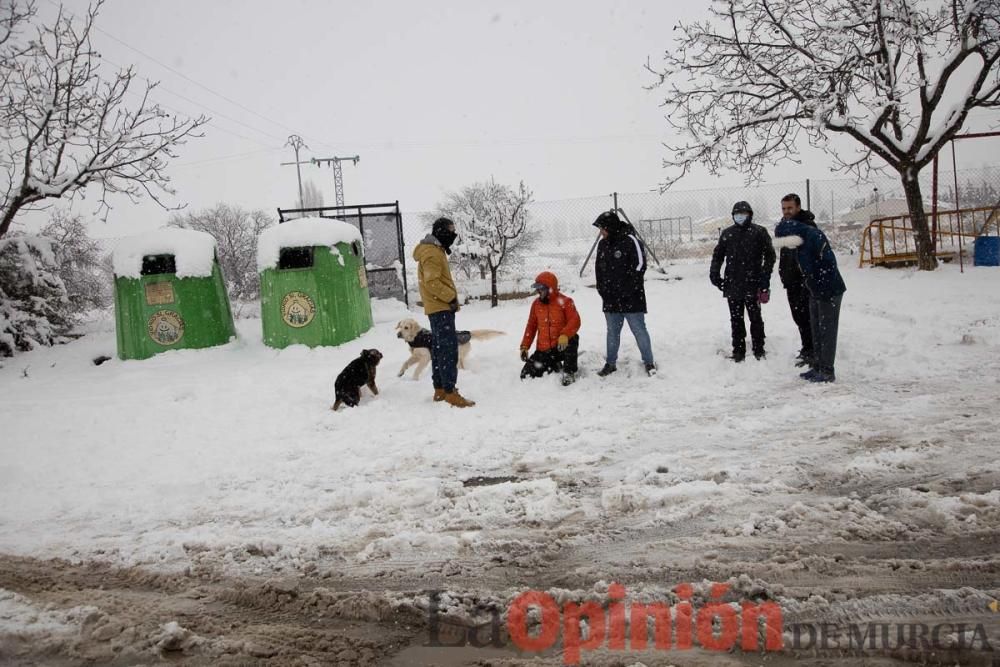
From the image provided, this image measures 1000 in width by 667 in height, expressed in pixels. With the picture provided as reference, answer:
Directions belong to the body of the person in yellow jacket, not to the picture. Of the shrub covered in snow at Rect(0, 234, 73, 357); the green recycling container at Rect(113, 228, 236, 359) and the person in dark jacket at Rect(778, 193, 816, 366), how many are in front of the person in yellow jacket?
1

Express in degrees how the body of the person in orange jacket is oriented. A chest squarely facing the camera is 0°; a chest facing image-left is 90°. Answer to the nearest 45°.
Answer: approximately 45°

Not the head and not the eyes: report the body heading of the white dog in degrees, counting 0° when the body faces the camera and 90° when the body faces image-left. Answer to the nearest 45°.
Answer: approximately 90°

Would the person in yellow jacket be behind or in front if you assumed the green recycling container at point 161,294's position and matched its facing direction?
in front

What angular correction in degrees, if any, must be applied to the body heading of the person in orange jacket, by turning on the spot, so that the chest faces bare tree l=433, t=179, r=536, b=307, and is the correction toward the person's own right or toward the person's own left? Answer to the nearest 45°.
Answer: approximately 135° to the person's own right

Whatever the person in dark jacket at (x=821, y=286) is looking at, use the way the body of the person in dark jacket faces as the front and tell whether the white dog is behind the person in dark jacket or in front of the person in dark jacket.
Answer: in front

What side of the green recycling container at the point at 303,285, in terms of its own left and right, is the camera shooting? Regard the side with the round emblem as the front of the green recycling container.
front

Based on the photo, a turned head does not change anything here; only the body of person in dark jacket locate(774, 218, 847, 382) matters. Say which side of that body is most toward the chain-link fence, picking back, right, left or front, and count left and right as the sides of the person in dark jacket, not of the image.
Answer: right

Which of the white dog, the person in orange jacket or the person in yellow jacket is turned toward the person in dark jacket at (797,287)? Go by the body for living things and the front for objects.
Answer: the person in yellow jacket

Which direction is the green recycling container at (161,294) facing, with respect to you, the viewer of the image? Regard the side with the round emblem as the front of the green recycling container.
facing the viewer

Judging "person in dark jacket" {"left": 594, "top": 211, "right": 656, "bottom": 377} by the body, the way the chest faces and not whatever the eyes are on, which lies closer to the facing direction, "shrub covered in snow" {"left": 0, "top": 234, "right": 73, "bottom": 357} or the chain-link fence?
the shrub covered in snow

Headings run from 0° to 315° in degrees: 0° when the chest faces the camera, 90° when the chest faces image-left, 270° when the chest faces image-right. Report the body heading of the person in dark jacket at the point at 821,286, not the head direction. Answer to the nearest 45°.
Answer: approximately 90°
